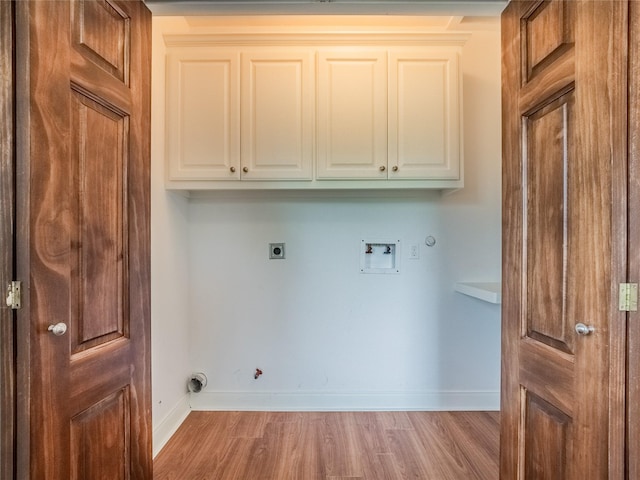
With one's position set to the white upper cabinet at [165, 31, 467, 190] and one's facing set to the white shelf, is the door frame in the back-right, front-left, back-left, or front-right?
back-right

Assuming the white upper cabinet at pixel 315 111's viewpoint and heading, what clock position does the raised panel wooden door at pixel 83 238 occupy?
The raised panel wooden door is roughly at 1 o'clock from the white upper cabinet.

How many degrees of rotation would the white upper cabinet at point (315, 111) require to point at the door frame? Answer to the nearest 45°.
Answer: approximately 45° to its right

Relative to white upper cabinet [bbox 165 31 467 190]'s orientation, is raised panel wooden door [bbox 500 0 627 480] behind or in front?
in front

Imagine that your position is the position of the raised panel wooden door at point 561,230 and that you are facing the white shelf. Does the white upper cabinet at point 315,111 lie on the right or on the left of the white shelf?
left

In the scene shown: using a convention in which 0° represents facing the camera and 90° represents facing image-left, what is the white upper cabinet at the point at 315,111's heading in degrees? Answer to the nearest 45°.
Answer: approximately 0°
